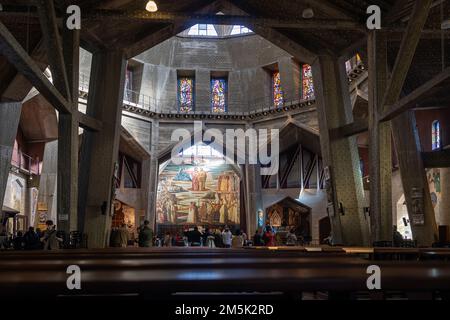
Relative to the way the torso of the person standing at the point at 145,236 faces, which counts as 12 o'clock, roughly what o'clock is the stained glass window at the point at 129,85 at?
The stained glass window is roughly at 12 o'clock from the person standing.

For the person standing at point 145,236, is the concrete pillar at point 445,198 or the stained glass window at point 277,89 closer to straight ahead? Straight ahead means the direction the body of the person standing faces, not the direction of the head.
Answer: the stained glass window

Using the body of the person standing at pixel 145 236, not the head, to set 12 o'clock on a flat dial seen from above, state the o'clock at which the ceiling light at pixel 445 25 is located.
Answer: The ceiling light is roughly at 4 o'clock from the person standing.

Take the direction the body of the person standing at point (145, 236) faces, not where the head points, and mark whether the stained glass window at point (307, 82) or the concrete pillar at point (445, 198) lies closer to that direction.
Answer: the stained glass window

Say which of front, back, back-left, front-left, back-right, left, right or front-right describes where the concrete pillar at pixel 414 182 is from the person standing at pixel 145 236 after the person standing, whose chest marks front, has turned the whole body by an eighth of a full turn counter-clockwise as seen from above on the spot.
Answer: back-right

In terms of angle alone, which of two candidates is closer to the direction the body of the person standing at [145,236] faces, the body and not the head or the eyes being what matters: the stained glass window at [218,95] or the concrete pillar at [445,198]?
the stained glass window

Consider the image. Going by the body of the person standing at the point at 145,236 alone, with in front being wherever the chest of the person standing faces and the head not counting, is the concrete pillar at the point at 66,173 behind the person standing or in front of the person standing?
behind

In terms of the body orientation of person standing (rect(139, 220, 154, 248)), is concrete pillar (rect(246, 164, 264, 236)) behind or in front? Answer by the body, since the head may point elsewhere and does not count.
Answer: in front

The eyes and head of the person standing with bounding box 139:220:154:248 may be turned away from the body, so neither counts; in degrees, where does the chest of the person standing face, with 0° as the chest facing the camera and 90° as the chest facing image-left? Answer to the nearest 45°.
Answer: approximately 180°

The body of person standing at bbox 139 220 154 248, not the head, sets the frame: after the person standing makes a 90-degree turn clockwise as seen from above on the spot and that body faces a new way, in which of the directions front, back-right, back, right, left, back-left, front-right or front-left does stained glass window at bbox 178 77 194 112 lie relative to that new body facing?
left

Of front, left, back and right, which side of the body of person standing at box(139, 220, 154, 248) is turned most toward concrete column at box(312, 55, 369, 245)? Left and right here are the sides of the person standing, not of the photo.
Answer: right
